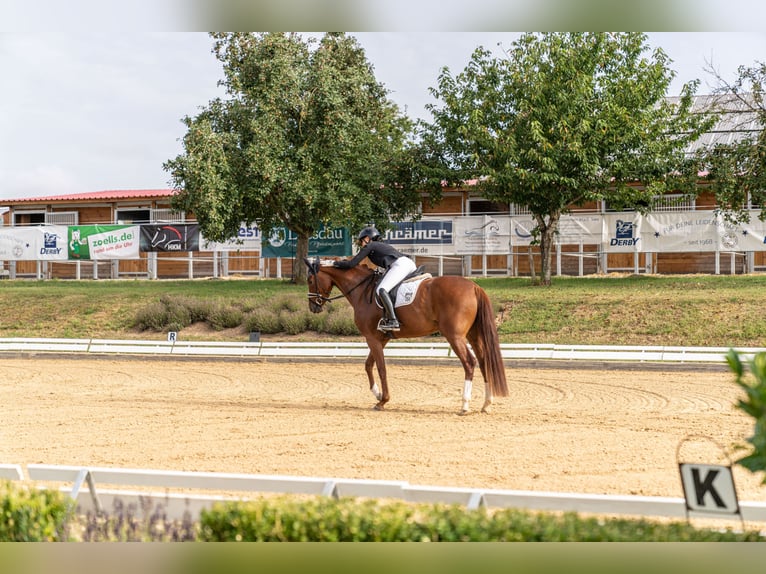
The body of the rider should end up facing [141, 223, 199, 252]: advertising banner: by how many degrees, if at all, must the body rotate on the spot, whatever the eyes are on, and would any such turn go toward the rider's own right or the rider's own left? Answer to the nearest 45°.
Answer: approximately 90° to the rider's own right

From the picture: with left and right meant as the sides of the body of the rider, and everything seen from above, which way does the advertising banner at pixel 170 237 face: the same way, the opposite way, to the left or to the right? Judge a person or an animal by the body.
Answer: to the left

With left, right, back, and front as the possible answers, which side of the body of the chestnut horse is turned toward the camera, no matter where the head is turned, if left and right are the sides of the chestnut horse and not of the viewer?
left

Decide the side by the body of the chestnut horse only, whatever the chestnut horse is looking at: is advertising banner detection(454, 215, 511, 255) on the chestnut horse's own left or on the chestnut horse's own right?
on the chestnut horse's own right

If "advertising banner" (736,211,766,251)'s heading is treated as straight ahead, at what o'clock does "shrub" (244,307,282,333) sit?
The shrub is roughly at 2 o'clock from the advertising banner.

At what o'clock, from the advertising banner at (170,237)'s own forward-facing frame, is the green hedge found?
The green hedge is roughly at 12 o'clock from the advertising banner.

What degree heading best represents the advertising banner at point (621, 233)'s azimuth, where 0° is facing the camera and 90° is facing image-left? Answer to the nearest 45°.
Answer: approximately 0°

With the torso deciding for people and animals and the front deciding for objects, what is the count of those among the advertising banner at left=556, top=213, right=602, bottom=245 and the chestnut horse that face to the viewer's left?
1

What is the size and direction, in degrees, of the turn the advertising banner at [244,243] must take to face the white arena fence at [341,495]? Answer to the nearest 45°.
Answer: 0° — it already faces it

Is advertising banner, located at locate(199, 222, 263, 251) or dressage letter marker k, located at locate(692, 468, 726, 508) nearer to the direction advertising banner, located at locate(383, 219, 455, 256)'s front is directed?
the dressage letter marker k

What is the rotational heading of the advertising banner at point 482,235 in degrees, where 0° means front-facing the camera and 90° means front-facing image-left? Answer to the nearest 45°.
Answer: approximately 0°

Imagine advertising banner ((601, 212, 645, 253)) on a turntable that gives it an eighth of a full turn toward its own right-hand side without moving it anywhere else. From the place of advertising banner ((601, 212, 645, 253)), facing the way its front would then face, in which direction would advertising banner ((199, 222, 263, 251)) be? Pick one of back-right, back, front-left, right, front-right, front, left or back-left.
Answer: front-right

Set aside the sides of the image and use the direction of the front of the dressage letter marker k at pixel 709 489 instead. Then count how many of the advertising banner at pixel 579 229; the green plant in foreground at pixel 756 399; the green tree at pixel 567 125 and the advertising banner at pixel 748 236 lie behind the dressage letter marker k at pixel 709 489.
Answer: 3

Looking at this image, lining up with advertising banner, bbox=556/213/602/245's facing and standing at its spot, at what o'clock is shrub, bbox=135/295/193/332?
The shrub is roughly at 2 o'clock from the advertising banner.
